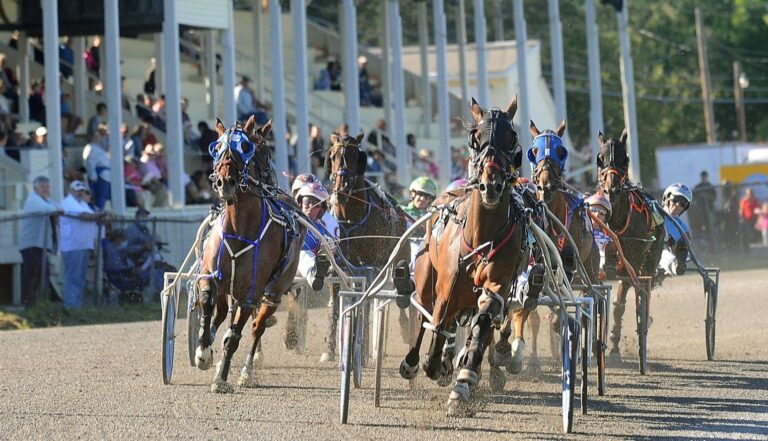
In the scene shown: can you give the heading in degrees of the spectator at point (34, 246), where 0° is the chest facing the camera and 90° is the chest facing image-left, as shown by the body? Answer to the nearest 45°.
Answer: approximately 270°

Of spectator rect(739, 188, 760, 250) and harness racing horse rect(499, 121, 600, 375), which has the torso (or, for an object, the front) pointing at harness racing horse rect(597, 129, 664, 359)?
the spectator

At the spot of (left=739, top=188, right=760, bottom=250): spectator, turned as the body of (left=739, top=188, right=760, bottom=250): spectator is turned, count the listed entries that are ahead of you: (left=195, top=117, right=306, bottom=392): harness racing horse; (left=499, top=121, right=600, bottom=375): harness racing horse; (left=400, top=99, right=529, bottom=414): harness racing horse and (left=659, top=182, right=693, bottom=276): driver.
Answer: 4

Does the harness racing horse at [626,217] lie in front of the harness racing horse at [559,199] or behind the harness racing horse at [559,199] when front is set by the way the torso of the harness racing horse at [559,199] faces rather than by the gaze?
behind

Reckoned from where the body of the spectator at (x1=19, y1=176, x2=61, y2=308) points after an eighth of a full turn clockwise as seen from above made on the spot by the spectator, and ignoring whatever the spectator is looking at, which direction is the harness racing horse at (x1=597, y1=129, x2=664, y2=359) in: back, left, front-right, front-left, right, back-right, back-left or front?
front

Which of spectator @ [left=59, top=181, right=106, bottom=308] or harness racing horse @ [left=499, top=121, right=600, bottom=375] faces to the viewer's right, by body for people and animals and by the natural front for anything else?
the spectator

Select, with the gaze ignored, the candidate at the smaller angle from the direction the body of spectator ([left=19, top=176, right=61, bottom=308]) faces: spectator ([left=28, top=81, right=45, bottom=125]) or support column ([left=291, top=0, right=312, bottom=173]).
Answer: the support column

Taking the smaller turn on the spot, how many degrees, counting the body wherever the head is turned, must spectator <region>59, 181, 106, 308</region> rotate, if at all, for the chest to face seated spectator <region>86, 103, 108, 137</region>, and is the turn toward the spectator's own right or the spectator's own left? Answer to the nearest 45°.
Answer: approximately 90° to the spectator's own left

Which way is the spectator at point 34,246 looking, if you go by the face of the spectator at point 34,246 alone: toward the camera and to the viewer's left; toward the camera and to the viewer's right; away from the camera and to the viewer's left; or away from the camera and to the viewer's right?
toward the camera and to the viewer's right
